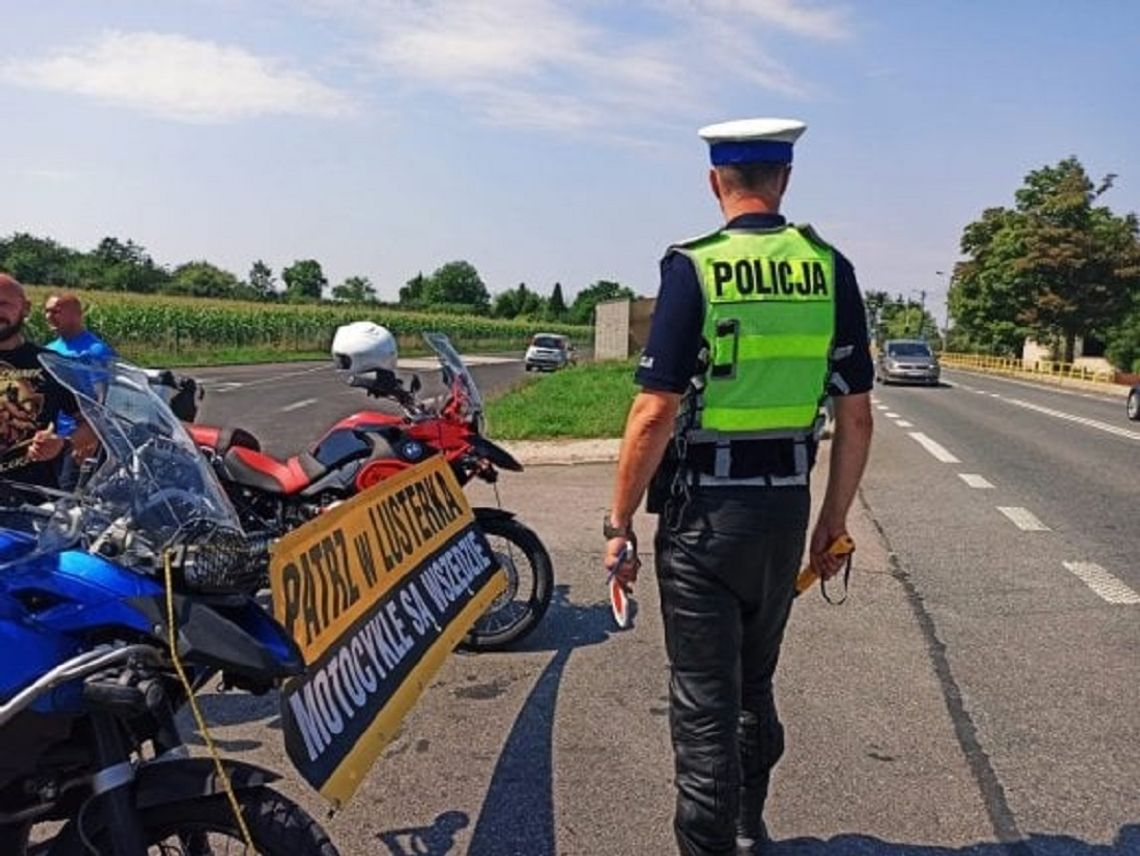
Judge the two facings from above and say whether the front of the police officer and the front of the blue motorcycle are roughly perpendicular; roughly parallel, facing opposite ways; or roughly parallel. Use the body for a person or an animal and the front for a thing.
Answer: roughly perpendicular

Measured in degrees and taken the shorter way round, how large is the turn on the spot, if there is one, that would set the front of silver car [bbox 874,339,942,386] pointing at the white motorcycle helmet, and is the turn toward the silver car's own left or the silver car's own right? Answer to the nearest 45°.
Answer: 0° — it already faces it

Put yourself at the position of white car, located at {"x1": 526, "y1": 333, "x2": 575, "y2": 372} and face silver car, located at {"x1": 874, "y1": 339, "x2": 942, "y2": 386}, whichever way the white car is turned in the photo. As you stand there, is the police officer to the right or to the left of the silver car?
right

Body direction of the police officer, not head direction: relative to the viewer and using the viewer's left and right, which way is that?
facing away from the viewer

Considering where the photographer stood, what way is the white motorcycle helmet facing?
facing to the left of the viewer

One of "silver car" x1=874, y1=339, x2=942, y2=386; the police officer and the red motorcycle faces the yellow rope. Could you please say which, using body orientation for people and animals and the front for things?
the silver car

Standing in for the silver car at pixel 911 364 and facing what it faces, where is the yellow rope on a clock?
The yellow rope is roughly at 12 o'clock from the silver car.

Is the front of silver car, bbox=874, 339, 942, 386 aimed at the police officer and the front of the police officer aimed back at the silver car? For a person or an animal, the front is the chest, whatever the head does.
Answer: yes

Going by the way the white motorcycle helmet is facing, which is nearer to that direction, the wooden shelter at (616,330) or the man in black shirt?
the man in black shirt

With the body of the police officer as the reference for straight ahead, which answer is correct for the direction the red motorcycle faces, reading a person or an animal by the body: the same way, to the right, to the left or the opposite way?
to the right

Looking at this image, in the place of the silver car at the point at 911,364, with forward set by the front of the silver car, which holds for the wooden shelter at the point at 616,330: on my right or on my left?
on my right

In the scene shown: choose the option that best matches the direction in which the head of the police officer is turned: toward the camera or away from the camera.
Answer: away from the camera

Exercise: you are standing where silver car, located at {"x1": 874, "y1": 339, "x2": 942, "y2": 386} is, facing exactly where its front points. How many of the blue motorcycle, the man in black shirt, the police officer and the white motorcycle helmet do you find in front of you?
4

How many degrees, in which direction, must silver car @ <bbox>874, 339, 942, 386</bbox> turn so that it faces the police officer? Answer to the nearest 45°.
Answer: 0° — it already faces them

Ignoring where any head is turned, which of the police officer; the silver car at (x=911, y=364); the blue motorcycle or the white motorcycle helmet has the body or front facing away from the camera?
the police officer

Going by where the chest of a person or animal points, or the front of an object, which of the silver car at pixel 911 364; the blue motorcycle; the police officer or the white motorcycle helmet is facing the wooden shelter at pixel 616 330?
the police officer

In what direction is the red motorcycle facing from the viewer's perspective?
to the viewer's right

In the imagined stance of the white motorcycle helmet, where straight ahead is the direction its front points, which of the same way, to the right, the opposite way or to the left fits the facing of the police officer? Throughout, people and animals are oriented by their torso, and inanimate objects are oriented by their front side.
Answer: to the right

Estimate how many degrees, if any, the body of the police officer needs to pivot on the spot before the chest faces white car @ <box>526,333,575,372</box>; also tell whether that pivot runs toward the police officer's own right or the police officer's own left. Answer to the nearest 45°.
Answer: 0° — they already face it
